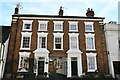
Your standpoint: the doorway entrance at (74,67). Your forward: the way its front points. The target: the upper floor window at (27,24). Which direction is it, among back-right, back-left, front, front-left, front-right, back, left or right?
right

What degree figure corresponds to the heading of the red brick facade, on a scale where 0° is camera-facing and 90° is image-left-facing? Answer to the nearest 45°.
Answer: approximately 0°

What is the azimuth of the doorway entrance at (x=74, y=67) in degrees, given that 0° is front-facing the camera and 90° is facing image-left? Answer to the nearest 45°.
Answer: approximately 0°
